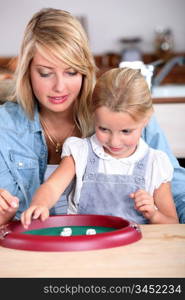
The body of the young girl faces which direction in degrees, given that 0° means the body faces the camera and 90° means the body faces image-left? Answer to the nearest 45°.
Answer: approximately 0°

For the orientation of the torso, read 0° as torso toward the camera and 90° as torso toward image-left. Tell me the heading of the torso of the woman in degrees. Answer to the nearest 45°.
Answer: approximately 0°

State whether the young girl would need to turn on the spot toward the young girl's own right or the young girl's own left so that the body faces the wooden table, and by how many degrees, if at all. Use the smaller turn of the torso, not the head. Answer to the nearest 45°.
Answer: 0° — they already face it

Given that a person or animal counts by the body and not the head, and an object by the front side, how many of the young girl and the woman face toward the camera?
2
